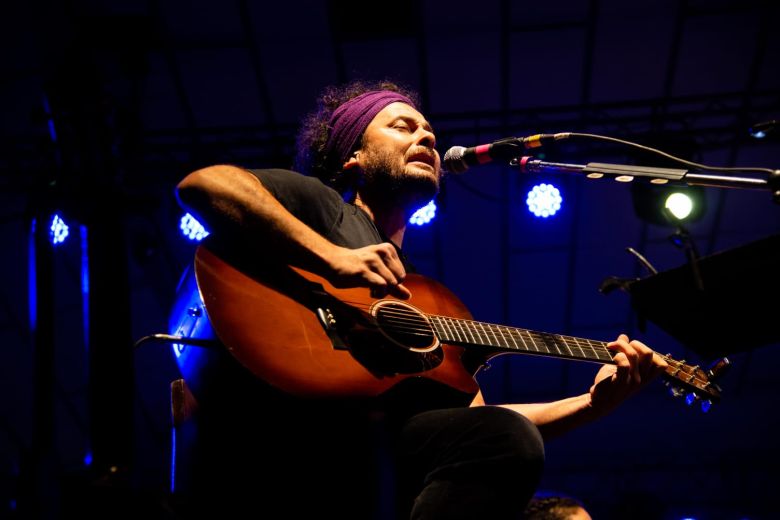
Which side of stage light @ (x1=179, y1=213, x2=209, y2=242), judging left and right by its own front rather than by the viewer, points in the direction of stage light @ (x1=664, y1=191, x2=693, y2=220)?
left

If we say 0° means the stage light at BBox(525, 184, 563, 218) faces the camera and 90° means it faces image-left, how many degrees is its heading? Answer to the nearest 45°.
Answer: approximately 0°

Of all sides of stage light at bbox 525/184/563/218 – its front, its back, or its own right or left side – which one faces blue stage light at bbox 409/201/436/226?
right

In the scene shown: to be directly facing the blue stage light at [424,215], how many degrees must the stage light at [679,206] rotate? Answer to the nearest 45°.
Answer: approximately 90° to its right

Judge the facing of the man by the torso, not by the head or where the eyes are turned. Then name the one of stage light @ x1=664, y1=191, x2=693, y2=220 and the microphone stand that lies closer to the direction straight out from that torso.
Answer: the microphone stand

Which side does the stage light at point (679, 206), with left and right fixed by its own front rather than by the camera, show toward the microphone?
front

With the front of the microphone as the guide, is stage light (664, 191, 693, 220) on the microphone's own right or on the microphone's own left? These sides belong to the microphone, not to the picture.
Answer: on the microphone's own right

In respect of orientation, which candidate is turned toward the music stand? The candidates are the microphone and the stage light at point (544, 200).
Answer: the stage light

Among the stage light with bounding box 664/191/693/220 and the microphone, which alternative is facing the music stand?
the stage light

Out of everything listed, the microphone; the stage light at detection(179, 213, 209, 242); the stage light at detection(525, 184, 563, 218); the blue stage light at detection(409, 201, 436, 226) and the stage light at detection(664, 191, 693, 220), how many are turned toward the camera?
4

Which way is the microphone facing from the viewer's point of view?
to the viewer's left

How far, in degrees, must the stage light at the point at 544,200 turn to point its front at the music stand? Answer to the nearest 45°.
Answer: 0° — it already faces it
